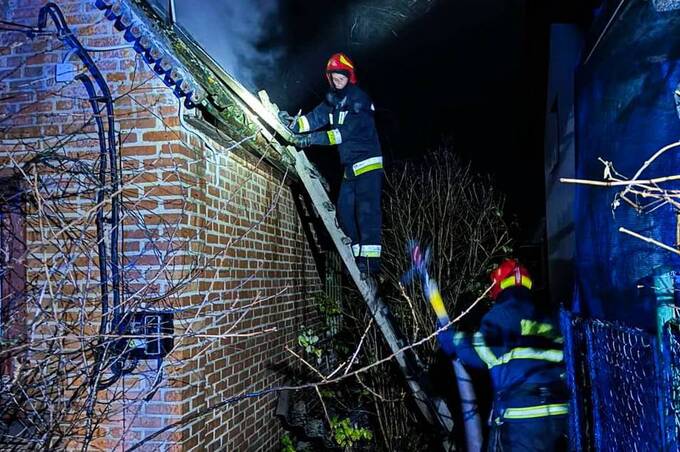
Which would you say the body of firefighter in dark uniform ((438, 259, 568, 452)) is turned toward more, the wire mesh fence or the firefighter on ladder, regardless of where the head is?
the firefighter on ladder

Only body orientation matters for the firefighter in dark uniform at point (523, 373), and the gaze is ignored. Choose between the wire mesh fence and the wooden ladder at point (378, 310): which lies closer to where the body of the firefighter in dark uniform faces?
the wooden ladder

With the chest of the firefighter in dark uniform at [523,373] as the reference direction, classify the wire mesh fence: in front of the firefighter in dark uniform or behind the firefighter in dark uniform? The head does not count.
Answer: behind

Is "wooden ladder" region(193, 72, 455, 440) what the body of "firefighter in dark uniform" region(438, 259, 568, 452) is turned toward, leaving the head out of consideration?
yes

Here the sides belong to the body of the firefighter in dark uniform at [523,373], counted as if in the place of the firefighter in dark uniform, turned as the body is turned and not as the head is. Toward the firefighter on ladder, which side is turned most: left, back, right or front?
front

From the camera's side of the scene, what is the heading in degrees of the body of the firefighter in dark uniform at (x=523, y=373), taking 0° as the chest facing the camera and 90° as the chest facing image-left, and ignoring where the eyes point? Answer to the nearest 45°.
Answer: approximately 135°
